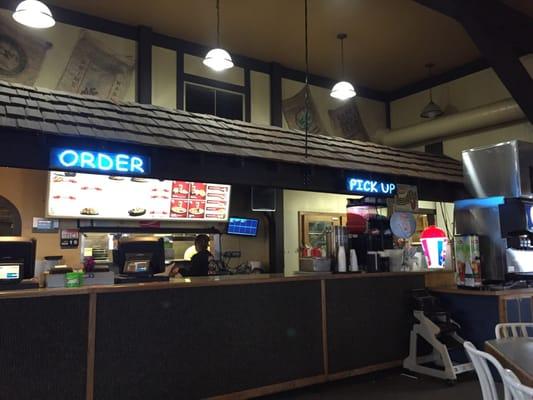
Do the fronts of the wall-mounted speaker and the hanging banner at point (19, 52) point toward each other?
no

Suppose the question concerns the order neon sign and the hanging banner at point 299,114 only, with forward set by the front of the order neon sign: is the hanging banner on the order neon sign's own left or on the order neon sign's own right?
on the order neon sign's own left

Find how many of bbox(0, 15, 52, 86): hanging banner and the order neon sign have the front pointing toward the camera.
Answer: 2

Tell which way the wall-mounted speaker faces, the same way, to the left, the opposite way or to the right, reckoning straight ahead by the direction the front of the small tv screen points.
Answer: the same way

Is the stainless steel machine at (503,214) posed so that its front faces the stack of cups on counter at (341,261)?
no

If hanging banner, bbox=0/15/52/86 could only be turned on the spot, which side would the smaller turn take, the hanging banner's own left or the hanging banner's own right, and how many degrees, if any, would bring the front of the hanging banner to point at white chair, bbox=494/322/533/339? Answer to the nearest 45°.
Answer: approximately 45° to the hanging banner's own left

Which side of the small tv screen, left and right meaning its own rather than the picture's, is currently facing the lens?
front

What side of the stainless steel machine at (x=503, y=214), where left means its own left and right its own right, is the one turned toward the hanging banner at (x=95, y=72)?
right

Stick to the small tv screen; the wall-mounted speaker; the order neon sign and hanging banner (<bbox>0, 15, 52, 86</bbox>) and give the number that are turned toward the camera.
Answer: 4

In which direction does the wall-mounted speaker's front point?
toward the camera

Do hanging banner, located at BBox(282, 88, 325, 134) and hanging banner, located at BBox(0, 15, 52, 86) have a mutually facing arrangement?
no

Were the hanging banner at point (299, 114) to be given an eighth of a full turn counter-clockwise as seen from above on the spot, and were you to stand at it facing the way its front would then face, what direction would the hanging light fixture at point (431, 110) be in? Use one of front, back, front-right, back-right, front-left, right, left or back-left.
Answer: front-left

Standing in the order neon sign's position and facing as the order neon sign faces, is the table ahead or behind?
ahead

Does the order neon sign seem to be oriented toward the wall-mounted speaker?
no

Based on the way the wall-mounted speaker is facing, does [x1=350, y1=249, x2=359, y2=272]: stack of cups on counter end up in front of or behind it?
in front

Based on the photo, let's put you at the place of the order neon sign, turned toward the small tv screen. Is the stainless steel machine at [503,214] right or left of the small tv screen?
right

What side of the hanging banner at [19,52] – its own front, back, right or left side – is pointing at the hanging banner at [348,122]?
left

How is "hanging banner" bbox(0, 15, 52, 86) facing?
toward the camera
